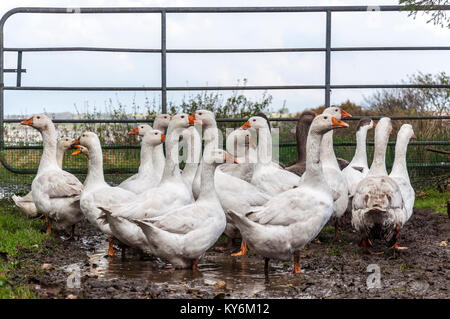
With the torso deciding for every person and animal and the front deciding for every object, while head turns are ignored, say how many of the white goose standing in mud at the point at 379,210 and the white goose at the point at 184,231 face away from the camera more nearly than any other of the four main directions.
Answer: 1

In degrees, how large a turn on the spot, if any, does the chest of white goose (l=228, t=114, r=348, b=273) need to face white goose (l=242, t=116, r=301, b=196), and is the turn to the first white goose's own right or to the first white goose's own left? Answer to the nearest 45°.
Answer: approximately 90° to the first white goose's own left

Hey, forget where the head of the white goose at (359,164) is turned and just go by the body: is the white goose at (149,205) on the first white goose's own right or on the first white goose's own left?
on the first white goose's own right

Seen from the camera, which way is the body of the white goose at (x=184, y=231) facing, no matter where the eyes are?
to the viewer's right

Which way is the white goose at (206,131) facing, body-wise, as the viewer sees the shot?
to the viewer's left

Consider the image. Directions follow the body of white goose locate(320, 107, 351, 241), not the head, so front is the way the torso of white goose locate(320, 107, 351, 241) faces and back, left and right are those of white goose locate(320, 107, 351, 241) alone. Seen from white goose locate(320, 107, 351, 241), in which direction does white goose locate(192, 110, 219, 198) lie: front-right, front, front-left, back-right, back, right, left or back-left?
back

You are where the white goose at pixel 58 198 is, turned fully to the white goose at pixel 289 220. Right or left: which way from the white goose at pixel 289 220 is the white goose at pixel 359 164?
left

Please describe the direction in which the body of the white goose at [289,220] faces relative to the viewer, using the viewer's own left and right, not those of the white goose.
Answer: facing to the right of the viewer

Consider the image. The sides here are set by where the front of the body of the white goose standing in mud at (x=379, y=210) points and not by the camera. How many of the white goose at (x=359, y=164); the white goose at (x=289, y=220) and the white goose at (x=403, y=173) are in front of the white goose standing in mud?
2

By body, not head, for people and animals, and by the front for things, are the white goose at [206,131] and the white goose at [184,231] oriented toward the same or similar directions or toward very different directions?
very different directions
